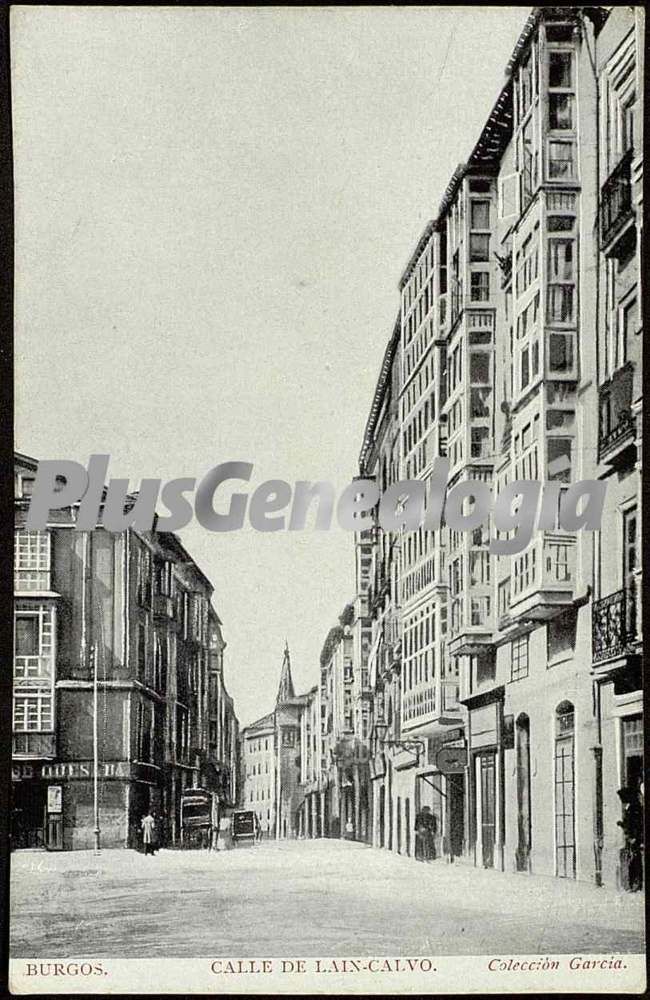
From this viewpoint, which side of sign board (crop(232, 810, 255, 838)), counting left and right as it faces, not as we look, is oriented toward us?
front

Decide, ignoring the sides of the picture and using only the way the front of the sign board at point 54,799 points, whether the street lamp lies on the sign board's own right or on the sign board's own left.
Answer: on the sign board's own left
